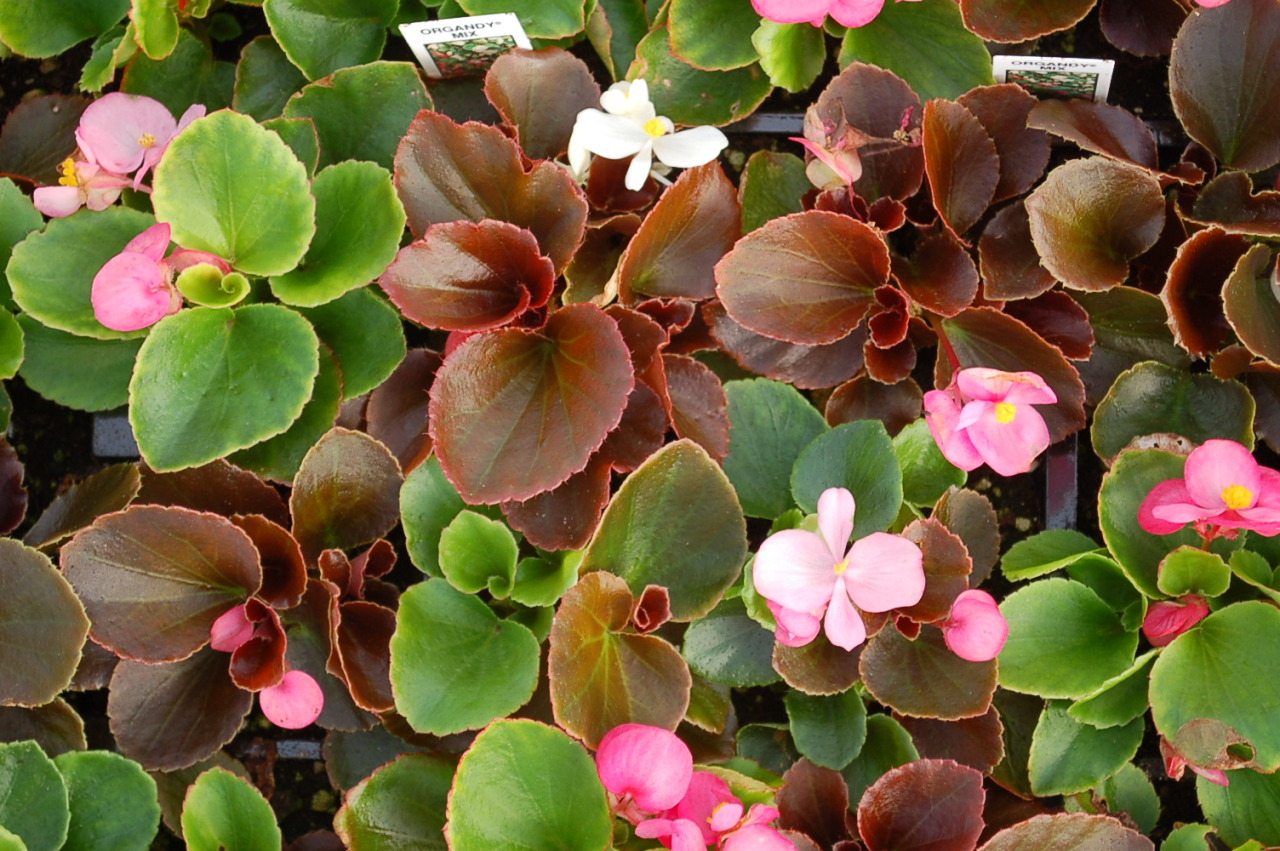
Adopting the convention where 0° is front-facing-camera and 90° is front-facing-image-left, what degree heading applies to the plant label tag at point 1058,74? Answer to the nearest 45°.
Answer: approximately 0°

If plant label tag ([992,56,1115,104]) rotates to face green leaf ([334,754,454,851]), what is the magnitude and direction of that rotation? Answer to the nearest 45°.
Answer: approximately 45° to its right

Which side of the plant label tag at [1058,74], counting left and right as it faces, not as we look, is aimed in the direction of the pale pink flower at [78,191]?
right

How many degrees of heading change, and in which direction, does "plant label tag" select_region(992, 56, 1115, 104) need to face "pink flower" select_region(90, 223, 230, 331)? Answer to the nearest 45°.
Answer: approximately 45° to its right
